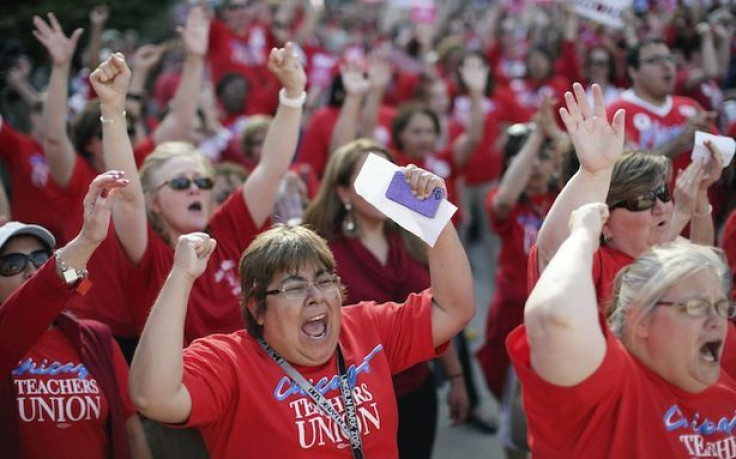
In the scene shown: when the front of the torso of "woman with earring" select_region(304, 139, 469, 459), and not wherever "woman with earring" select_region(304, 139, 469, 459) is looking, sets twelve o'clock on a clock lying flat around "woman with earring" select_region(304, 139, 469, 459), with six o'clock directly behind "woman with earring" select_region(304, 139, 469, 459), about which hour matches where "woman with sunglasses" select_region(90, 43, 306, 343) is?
"woman with sunglasses" select_region(90, 43, 306, 343) is roughly at 4 o'clock from "woman with earring" select_region(304, 139, 469, 459).

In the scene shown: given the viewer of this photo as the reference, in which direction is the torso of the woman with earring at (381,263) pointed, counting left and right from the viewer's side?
facing the viewer and to the right of the viewer

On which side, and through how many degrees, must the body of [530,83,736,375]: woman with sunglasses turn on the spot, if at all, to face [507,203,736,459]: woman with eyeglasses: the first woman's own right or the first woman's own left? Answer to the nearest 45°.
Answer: approximately 45° to the first woman's own right

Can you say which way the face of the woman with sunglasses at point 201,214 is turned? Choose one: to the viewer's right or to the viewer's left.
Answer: to the viewer's right

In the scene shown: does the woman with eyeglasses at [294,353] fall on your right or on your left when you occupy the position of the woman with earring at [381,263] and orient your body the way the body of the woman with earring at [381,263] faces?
on your right

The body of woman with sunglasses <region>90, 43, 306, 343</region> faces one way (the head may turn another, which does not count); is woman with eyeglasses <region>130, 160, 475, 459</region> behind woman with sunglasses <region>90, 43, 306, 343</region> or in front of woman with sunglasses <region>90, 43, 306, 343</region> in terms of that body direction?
in front
